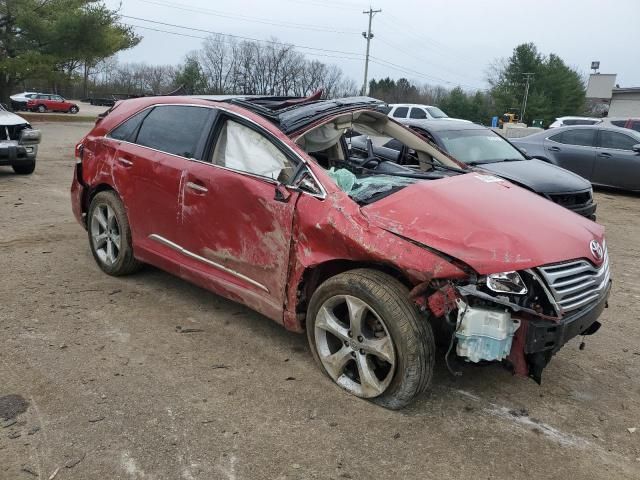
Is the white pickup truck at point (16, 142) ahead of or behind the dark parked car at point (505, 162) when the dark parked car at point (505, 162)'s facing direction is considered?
behind

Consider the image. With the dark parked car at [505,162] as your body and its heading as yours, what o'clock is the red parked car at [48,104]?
The red parked car is roughly at 6 o'clock from the dark parked car.

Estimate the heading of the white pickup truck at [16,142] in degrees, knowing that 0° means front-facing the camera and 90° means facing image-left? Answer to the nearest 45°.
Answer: approximately 315°

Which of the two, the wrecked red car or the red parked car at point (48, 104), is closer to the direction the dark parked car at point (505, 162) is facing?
the wrecked red car

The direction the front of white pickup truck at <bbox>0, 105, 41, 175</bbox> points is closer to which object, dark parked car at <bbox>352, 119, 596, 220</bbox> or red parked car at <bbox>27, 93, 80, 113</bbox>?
the dark parked car

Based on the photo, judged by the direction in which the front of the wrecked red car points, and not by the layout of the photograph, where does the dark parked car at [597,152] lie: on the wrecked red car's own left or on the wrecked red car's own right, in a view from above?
on the wrecked red car's own left

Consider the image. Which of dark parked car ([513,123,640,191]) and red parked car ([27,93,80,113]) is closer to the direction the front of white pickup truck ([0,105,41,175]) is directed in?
the dark parked car

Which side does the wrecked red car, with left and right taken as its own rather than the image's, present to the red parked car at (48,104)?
back
